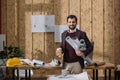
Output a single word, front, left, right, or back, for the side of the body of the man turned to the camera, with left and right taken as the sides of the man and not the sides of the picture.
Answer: front

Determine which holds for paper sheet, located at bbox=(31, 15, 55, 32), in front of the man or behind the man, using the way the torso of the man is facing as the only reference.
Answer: behind

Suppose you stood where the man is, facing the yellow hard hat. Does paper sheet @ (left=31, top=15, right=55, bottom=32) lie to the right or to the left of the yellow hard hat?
right
